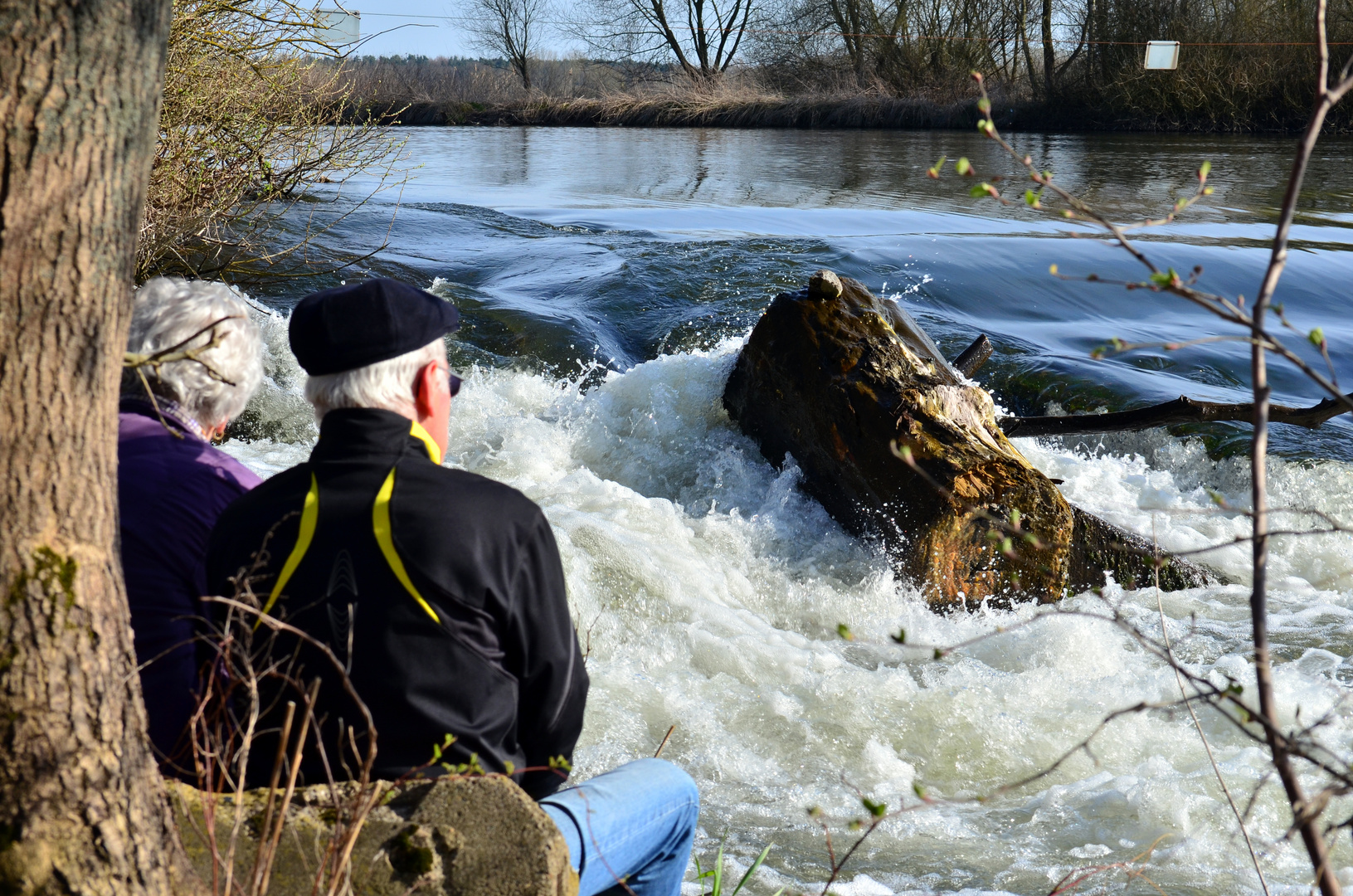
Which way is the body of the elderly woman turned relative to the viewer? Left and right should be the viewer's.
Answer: facing away from the viewer and to the right of the viewer

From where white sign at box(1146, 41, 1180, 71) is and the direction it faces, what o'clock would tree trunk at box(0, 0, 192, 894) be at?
The tree trunk is roughly at 12 o'clock from the white sign.

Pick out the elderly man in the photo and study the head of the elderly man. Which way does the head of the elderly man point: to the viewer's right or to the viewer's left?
to the viewer's right

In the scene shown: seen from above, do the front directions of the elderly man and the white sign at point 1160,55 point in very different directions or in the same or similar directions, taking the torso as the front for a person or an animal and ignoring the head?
very different directions

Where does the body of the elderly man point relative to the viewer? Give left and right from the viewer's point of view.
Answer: facing away from the viewer and to the right of the viewer

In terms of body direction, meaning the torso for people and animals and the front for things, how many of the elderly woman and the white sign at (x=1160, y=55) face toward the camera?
1

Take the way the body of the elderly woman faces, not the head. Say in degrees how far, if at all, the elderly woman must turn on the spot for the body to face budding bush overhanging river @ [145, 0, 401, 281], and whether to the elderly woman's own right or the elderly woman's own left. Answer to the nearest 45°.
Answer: approximately 45° to the elderly woman's own left

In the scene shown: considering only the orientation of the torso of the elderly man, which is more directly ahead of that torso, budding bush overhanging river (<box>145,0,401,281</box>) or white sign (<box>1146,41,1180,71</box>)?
the white sign

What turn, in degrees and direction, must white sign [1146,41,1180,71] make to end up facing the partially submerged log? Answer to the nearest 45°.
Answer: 0° — it already faces it
